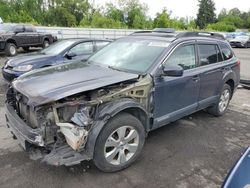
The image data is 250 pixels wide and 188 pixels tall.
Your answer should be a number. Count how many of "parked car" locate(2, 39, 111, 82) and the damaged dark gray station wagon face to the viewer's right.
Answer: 0

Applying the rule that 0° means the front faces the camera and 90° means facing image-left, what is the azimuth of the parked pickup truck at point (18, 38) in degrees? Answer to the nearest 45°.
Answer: approximately 45°

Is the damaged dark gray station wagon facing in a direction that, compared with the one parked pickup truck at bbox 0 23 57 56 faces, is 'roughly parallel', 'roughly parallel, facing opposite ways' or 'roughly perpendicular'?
roughly parallel

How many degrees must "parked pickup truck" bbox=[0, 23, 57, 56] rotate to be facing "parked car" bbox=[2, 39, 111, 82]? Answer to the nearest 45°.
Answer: approximately 45° to its left

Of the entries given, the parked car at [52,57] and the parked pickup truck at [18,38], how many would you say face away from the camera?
0

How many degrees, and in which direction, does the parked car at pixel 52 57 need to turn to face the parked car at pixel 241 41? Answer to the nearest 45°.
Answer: approximately 180°

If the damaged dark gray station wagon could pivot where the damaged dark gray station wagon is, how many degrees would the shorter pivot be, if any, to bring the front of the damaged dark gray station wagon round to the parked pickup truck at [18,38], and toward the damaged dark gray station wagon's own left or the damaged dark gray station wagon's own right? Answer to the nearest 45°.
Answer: approximately 90° to the damaged dark gray station wagon's own right

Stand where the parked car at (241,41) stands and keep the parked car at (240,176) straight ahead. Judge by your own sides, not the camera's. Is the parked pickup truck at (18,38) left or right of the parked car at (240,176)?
right

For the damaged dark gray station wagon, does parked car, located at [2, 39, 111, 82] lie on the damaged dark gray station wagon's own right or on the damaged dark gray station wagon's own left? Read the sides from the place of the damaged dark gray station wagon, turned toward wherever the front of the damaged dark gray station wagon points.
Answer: on the damaged dark gray station wagon's own right

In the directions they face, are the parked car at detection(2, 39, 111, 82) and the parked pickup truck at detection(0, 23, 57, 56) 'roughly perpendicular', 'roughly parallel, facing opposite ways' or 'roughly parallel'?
roughly parallel

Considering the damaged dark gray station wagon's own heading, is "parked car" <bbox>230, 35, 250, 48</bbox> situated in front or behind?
behind

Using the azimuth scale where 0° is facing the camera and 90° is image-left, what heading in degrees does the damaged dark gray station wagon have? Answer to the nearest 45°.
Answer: approximately 45°

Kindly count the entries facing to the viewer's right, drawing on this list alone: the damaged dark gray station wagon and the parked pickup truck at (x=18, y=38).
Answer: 0

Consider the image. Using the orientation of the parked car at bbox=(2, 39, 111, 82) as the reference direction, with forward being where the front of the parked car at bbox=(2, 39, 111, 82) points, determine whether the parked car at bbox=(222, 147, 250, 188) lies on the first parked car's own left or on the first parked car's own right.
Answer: on the first parked car's own left

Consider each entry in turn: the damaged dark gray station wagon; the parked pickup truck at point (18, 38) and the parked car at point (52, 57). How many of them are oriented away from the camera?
0
